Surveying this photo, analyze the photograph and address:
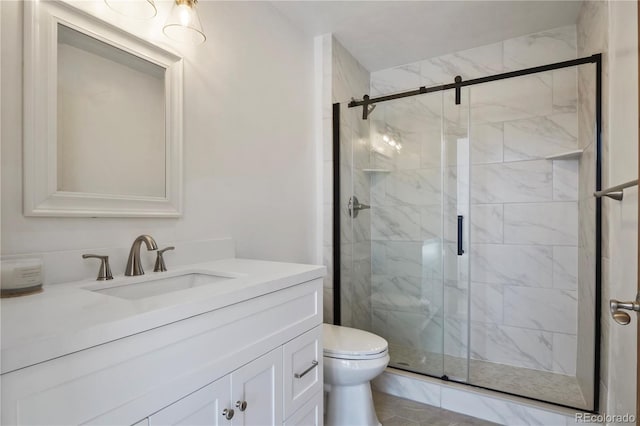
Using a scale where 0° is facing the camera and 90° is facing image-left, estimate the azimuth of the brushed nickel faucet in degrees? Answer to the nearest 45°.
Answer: approximately 315°

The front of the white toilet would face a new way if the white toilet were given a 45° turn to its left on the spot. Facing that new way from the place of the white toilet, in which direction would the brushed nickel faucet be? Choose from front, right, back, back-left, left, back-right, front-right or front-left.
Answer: back-right

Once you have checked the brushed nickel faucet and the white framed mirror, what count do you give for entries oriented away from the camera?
0

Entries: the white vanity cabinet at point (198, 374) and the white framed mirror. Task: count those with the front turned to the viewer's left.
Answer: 0

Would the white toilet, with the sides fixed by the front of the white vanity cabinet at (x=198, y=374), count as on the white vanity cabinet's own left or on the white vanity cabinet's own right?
on the white vanity cabinet's own left

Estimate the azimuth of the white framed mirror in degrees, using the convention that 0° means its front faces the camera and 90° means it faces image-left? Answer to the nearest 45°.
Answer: approximately 315°
